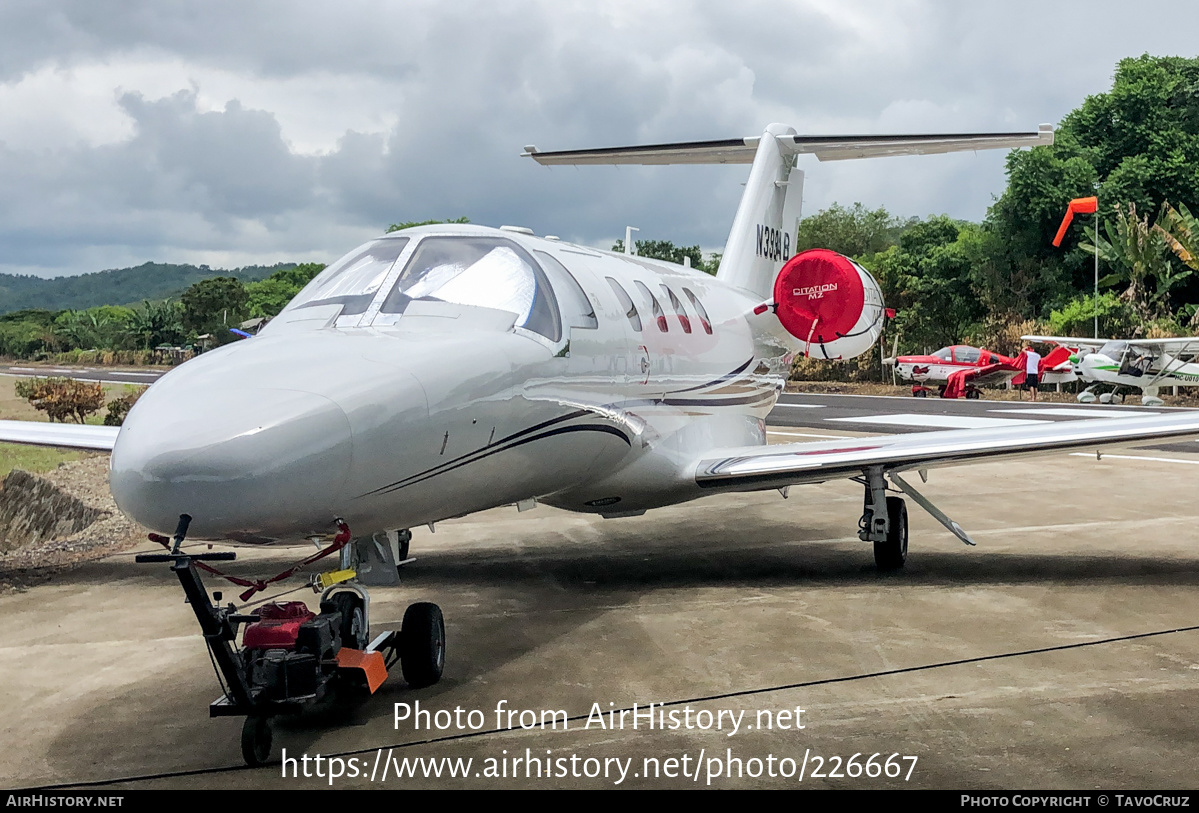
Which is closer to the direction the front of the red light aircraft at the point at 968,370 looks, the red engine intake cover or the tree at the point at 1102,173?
the red engine intake cover

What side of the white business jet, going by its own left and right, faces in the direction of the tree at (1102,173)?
back

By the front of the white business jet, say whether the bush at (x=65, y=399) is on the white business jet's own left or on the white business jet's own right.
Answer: on the white business jet's own right

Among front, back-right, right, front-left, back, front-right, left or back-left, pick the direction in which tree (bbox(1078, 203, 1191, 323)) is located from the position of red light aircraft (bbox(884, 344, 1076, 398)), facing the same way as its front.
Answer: back

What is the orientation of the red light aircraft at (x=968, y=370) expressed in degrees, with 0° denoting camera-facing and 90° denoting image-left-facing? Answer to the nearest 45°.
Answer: approximately 45°

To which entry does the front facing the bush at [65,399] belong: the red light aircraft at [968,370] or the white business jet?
the red light aircraft

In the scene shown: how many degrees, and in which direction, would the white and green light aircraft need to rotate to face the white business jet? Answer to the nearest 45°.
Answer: approximately 45° to its left

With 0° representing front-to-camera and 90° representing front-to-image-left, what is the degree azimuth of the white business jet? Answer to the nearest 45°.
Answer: approximately 45°

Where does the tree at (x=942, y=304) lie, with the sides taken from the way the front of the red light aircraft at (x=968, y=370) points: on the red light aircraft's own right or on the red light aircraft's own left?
on the red light aircraft's own right

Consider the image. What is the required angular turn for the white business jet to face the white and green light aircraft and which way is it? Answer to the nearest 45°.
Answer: approximately 180°
